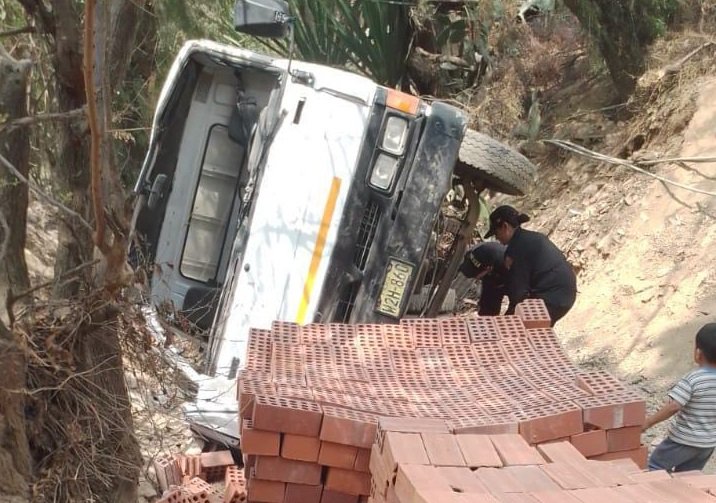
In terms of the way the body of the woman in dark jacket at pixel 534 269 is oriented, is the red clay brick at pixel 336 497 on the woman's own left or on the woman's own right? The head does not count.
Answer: on the woman's own left

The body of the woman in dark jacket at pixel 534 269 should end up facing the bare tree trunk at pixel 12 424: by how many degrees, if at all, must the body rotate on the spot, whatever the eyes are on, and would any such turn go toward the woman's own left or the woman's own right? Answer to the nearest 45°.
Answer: approximately 45° to the woman's own left

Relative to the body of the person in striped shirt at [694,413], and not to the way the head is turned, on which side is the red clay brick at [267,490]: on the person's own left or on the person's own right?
on the person's own left

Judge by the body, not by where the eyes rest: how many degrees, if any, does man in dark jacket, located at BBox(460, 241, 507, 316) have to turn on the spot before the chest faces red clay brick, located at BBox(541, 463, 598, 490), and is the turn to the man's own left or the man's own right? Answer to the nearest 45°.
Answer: approximately 90° to the man's own left

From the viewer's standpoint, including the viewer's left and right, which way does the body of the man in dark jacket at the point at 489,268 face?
facing to the left of the viewer

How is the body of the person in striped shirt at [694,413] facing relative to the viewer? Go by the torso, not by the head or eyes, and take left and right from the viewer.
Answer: facing away from the viewer and to the left of the viewer

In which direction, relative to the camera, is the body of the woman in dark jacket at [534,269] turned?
to the viewer's left

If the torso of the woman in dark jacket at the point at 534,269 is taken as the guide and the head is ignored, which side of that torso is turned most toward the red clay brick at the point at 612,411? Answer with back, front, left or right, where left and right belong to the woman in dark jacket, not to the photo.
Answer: left

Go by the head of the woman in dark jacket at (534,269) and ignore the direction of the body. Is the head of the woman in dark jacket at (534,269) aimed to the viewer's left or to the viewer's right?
to the viewer's left
